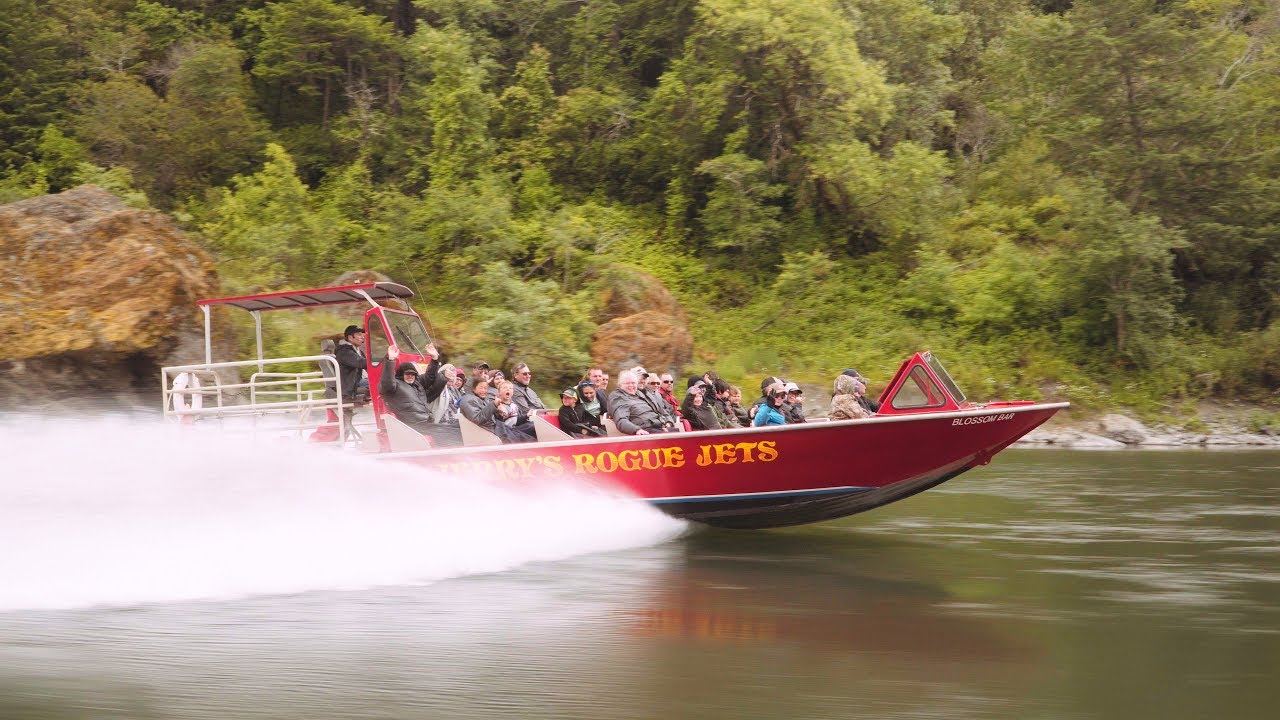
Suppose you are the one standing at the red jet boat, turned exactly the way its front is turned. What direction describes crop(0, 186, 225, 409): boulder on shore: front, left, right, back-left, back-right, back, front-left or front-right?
back-left

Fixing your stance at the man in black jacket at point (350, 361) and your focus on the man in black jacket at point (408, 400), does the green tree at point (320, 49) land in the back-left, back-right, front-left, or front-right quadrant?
back-left

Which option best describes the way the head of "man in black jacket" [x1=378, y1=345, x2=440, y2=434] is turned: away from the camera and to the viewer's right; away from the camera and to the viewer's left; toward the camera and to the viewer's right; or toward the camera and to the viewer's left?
toward the camera and to the viewer's right

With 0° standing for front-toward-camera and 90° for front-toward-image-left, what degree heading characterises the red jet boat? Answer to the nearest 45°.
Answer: approximately 270°

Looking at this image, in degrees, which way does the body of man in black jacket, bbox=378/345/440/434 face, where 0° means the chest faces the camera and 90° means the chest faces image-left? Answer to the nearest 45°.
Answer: approximately 315°

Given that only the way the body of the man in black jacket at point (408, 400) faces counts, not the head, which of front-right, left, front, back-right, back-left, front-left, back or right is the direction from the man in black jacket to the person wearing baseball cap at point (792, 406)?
front-left

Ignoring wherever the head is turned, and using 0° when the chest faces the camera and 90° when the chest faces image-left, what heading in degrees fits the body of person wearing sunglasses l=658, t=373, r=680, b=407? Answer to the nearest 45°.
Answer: approximately 315°

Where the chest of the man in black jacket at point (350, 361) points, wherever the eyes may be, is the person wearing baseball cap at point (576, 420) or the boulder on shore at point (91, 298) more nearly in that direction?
the person wearing baseball cap

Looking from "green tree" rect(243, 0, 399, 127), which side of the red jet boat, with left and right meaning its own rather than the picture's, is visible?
left

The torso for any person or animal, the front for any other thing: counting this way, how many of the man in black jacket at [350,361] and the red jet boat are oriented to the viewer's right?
2

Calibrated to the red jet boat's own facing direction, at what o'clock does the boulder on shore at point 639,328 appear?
The boulder on shore is roughly at 9 o'clock from the red jet boat.

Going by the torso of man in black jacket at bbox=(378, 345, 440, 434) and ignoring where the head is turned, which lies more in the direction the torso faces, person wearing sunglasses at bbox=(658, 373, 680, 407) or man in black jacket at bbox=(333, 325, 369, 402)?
the person wearing sunglasses

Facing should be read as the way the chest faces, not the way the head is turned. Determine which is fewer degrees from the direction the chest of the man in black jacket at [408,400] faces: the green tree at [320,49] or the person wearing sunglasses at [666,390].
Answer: the person wearing sunglasses

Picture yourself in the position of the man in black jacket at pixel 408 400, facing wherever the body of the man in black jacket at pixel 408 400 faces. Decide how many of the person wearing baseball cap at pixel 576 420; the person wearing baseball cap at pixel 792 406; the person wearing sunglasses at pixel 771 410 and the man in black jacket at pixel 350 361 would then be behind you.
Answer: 1

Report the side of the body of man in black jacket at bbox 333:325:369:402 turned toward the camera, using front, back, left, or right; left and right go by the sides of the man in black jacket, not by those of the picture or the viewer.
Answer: right

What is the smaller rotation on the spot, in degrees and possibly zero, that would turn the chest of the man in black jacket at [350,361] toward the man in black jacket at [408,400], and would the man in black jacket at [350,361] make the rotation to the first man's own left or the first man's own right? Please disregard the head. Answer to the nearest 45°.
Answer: approximately 45° to the first man's own right

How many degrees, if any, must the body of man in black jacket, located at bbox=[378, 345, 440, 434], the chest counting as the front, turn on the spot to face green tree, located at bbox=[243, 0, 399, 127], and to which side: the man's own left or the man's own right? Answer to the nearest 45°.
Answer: approximately 135° to the man's own left
